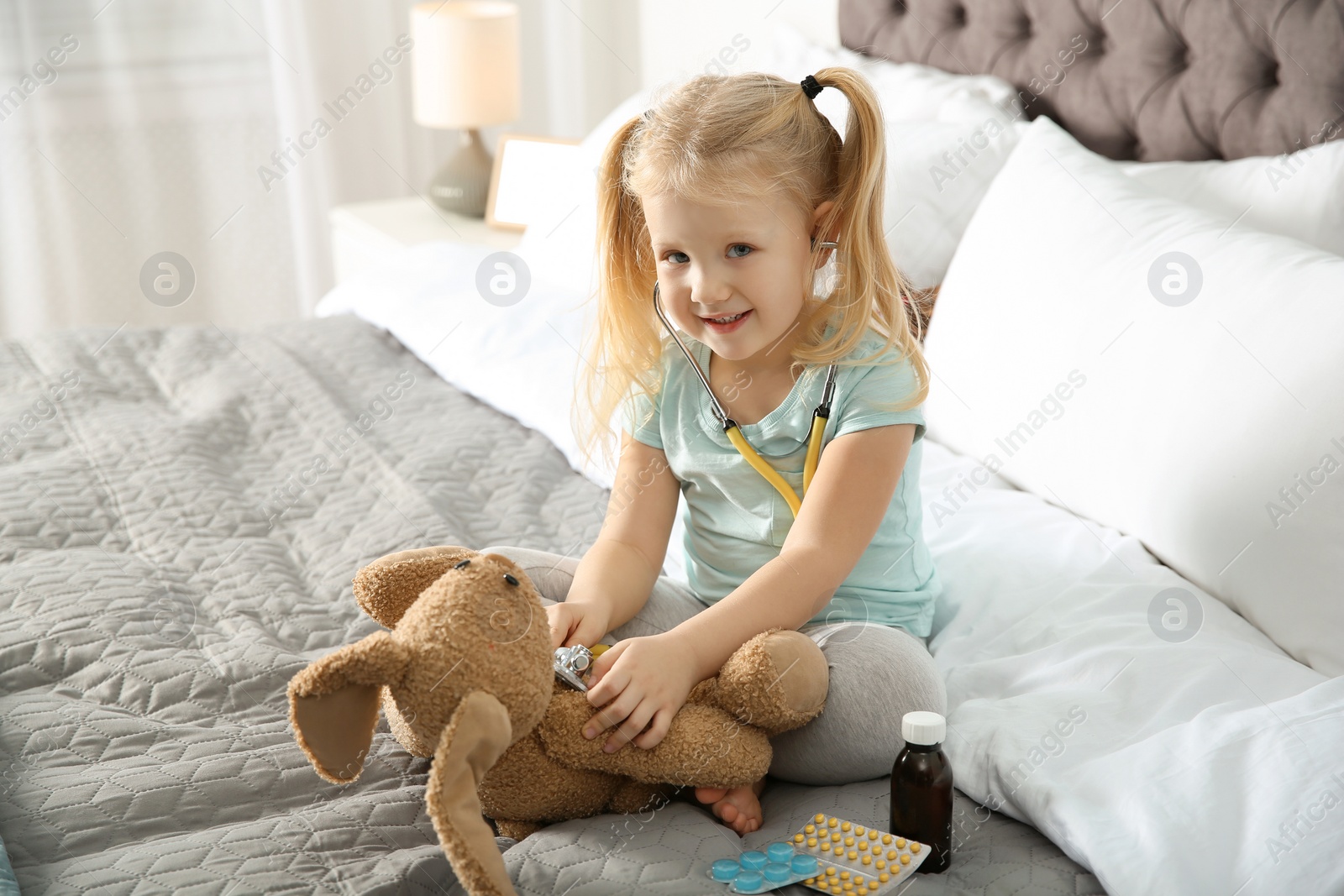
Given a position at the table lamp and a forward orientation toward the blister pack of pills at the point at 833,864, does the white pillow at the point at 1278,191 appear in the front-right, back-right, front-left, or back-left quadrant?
front-left

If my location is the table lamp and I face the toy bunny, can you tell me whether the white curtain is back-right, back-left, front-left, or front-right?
back-right

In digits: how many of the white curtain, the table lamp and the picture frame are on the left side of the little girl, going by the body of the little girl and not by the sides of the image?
0

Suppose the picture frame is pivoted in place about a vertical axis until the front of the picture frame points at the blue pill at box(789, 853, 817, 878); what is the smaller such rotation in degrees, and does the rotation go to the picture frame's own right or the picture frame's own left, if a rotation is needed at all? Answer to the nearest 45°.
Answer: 0° — it already faces it

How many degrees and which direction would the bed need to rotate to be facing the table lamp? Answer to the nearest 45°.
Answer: approximately 135° to its right

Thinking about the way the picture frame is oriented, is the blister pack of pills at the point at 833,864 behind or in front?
in front

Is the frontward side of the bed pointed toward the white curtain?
no

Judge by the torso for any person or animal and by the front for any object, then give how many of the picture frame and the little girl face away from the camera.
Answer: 0

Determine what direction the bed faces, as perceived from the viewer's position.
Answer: facing the viewer and to the left of the viewer

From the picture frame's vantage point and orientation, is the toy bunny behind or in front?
in front

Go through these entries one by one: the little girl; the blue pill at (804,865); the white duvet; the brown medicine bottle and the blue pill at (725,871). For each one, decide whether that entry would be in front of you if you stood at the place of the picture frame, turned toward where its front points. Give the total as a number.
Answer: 5

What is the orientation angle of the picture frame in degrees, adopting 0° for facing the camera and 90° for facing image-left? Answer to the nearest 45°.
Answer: approximately 0°

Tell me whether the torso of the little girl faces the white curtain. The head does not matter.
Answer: no

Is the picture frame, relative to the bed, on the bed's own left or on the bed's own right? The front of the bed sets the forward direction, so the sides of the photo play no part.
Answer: on the bed's own right
